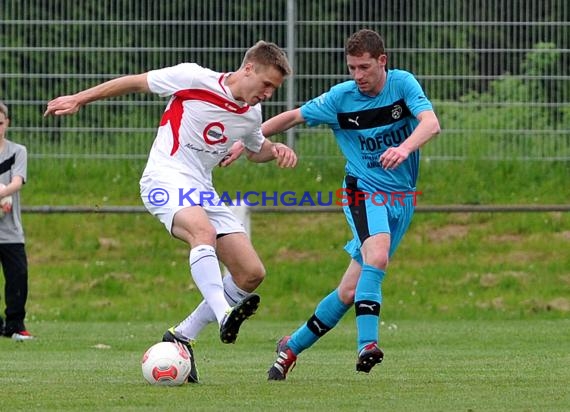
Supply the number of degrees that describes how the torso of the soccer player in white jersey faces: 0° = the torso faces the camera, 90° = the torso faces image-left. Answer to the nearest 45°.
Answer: approximately 315°

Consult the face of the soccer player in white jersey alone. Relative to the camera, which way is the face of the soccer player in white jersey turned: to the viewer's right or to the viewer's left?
to the viewer's right

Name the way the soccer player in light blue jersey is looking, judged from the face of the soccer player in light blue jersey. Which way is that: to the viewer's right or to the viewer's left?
to the viewer's left
